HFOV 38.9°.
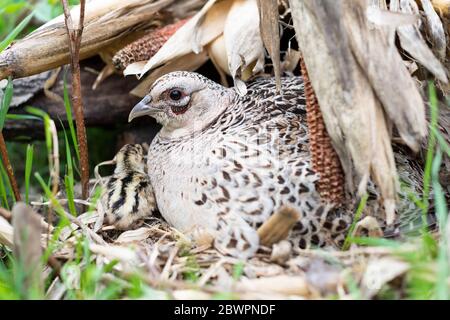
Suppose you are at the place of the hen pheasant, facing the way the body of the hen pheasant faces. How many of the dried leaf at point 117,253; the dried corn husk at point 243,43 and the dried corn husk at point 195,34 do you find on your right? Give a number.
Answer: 2

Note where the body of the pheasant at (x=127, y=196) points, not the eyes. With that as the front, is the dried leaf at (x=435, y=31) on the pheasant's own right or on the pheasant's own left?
on the pheasant's own right

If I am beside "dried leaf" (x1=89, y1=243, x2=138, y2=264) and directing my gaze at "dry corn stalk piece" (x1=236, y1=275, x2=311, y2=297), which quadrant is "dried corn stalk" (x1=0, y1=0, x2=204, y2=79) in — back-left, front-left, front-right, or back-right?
back-left

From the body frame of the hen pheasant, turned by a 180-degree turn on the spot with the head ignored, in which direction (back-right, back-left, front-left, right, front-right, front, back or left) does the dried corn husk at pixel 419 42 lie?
front

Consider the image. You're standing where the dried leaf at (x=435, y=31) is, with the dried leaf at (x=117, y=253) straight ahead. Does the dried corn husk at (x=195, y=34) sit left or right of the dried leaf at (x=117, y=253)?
right

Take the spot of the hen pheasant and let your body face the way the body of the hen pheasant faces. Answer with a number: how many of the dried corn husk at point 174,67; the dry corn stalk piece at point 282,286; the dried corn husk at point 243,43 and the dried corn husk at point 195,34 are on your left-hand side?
1

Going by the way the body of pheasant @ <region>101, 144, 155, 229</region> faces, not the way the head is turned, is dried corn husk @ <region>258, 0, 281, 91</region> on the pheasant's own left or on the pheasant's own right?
on the pheasant's own right

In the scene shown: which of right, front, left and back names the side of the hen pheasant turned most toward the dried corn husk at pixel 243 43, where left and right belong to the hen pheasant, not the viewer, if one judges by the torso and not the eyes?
right

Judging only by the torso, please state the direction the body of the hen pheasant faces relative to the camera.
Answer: to the viewer's left

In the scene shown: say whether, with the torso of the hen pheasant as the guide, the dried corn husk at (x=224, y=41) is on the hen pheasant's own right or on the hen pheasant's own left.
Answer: on the hen pheasant's own right
